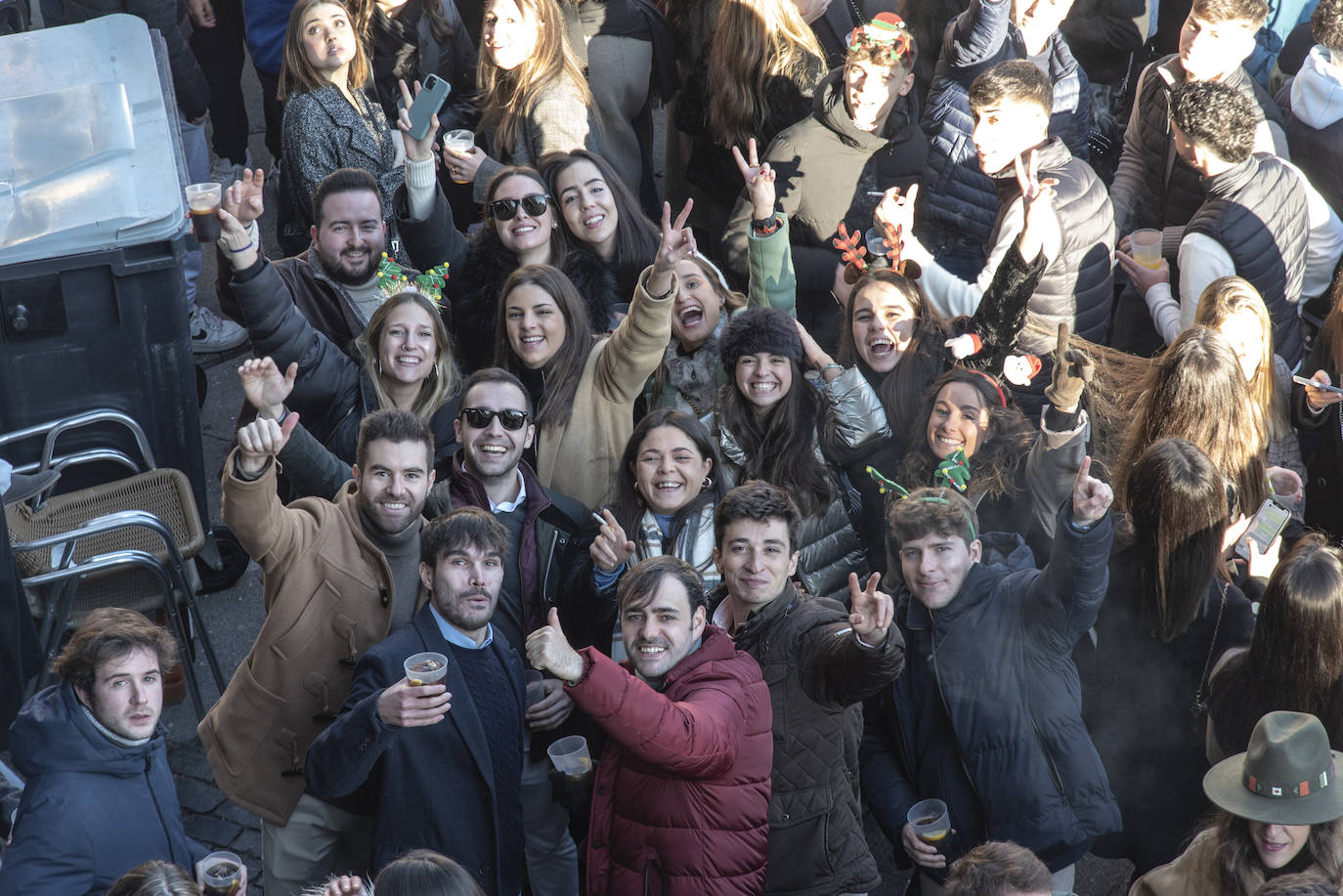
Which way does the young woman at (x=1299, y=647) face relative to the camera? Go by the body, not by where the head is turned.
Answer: away from the camera

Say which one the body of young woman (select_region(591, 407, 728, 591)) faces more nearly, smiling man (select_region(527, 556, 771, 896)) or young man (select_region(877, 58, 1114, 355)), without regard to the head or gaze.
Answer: the smiling man

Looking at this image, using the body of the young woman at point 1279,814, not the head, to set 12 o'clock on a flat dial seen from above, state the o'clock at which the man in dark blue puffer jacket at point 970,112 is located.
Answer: The man in dark blue puffer jacket is roughly at 5 o'clock from the young woman.

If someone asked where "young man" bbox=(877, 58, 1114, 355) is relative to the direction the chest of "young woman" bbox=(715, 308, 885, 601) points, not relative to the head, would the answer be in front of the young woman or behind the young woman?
behind

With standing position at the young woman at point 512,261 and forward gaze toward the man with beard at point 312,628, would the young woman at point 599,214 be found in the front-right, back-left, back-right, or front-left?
back-left

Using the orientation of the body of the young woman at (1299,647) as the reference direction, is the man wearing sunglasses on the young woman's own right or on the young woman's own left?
on the young woman's own left

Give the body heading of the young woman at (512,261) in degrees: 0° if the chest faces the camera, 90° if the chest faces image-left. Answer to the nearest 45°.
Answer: approximately 0°
